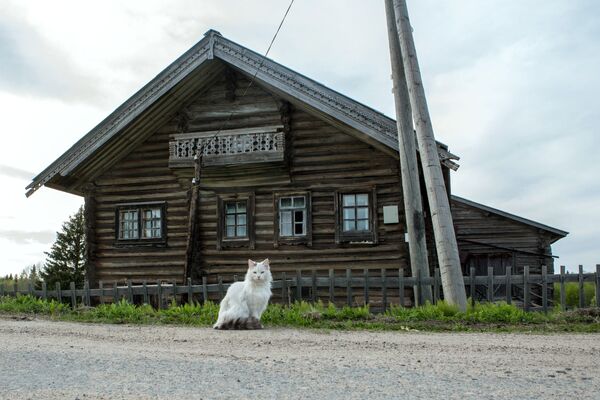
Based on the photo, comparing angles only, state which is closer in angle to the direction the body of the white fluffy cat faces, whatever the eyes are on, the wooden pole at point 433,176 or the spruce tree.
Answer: the wooden pole

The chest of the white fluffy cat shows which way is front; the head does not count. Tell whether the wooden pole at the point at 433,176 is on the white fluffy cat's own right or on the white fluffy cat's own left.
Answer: on the white fluffy cat's own left

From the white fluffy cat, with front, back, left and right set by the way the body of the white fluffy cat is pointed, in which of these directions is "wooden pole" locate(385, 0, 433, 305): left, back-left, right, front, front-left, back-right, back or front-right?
left

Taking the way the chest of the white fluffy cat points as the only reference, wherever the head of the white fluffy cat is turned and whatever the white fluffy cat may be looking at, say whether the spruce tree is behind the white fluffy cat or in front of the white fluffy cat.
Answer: behind

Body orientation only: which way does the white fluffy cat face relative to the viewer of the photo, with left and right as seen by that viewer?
facing the viewer and to the right of the viewer
